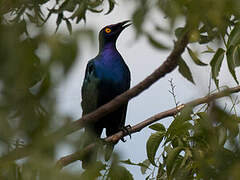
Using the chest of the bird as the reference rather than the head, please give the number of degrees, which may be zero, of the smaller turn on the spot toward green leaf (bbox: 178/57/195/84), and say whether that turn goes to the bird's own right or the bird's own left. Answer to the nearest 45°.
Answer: approximately 45° to the bird's own left

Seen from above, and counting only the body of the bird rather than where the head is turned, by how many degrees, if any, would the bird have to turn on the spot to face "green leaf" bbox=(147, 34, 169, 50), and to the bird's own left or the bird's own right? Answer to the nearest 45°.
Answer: approximately 45° to the bird's own right

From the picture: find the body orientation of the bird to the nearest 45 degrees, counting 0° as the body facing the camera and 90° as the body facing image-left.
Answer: approximately 315°
